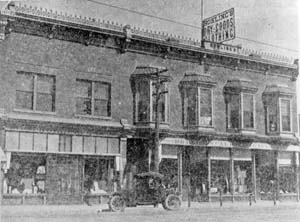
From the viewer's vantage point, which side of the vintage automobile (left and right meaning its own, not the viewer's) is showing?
left

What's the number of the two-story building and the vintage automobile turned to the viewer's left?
1

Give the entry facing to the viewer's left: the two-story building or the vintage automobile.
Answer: the vintage automobile

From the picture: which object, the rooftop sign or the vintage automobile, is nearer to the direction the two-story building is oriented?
the vintage automobile

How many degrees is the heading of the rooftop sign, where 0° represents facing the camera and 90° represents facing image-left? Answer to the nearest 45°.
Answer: approximately 45°

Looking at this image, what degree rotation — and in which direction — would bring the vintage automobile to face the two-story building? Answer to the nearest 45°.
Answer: approximately 90° to its right

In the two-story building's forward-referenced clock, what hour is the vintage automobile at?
The vintage automobile is roughly at 1 o'clock from the two-story building.

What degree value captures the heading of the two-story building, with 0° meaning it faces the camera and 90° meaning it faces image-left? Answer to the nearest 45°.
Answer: approximately 315°
